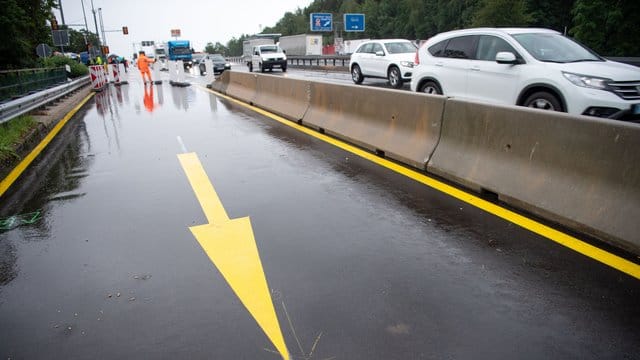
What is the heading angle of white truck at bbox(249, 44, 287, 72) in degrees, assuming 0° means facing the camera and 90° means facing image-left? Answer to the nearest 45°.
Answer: approximately 315°

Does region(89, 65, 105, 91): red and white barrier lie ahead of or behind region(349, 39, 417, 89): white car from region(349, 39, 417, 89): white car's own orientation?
behind

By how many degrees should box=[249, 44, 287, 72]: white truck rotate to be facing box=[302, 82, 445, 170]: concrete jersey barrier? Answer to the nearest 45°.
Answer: approximately 45° to its right

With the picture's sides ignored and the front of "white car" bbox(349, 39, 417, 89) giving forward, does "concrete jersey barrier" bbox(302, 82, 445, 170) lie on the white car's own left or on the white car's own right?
on the white car's own right

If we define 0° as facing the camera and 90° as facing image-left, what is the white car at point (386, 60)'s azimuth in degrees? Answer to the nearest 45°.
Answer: approximately 315°

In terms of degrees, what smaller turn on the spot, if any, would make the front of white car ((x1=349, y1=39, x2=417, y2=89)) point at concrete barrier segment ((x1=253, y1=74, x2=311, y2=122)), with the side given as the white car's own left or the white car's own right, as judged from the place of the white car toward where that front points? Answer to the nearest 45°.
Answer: approximately 45° to the white car's own right

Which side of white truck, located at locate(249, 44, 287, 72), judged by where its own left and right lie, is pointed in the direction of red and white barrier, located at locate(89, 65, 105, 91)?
front

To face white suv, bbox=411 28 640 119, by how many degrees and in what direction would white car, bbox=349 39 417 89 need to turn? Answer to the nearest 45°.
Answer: approximately 45° to its right

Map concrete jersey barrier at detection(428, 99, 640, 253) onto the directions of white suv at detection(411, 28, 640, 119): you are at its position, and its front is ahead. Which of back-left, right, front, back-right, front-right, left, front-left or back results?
front-right

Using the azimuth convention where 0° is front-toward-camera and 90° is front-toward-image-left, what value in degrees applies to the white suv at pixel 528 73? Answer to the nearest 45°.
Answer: approximately 315°
